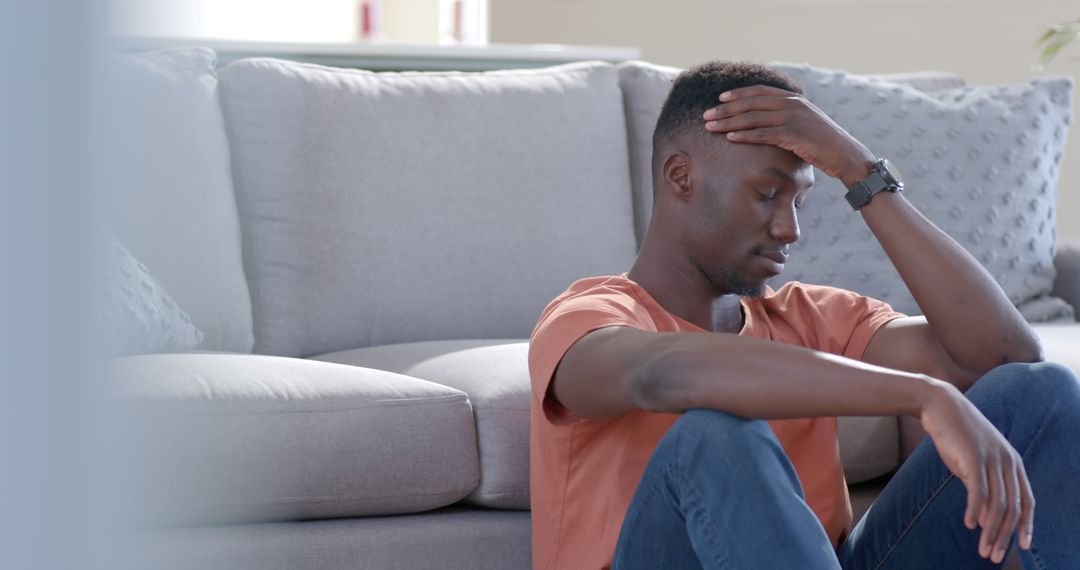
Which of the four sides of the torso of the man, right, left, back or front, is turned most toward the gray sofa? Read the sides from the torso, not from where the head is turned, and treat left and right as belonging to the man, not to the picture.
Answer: back

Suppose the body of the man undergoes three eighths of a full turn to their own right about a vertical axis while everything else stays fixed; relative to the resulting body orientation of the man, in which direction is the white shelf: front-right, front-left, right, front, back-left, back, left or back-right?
front-right

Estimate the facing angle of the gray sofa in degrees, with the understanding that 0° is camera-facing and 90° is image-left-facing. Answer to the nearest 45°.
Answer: approximately 315°

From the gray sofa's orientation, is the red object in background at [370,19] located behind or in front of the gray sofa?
behind

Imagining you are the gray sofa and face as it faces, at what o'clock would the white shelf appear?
The white shelf is roughly at 5 o'clock from the gray sofa.

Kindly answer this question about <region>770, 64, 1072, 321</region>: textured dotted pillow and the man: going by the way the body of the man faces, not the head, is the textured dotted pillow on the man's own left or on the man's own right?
on the man's own left

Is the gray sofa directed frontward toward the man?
yes

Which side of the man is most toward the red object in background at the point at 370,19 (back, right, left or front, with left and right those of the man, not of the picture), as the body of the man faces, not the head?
back

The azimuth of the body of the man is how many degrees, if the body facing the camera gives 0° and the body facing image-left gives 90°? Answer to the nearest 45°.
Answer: approximately 315°
